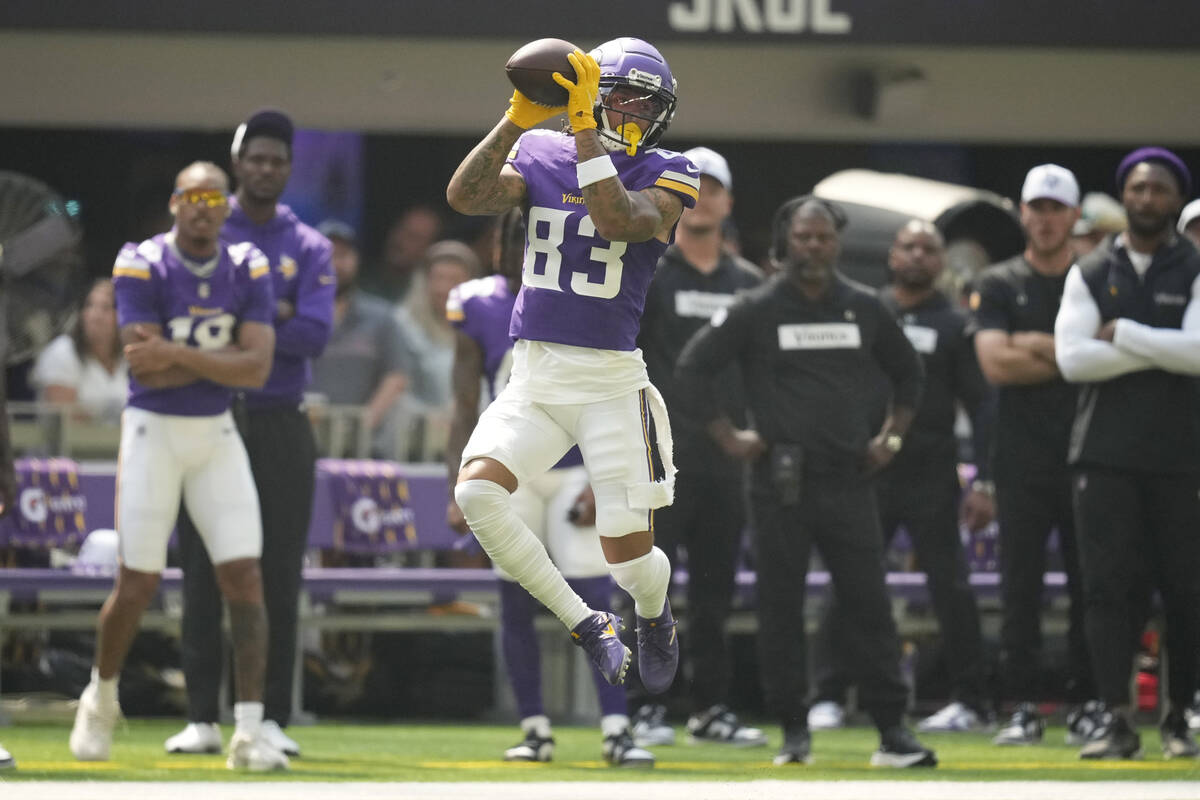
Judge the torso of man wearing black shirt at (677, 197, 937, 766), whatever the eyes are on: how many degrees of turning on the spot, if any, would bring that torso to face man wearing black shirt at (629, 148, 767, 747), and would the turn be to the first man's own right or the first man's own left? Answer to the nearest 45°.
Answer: approximately 135° to the first man's own right

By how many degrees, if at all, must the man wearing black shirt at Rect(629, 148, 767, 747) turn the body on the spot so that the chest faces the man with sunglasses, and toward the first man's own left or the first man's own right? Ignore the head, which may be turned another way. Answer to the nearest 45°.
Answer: approximately 45° to the first man's own right

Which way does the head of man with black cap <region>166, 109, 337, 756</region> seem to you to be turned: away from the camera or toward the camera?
toward the camera

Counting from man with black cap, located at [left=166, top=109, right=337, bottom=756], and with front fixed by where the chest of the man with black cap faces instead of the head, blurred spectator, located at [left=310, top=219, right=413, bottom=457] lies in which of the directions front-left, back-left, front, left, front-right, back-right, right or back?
back

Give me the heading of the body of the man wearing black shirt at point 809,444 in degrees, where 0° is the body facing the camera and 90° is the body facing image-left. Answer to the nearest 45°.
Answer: approximately 0°

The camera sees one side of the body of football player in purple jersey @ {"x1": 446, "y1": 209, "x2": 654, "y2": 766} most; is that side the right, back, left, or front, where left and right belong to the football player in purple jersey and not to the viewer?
front

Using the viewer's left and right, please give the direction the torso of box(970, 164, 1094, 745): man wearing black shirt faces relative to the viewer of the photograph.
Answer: facing the viewer

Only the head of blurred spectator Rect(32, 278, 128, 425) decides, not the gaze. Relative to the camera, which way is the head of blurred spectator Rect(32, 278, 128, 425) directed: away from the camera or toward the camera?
toward the camera

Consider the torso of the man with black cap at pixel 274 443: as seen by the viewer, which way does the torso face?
toward the camera

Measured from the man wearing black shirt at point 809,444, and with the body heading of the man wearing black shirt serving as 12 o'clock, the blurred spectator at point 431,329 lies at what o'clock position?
The blurred spectator is roughly at 5 o'clock from the man wearing black shirt.

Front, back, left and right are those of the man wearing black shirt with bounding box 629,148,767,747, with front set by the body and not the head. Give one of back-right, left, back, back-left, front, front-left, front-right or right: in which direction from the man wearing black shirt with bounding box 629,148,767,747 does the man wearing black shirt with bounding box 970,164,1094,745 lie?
left
